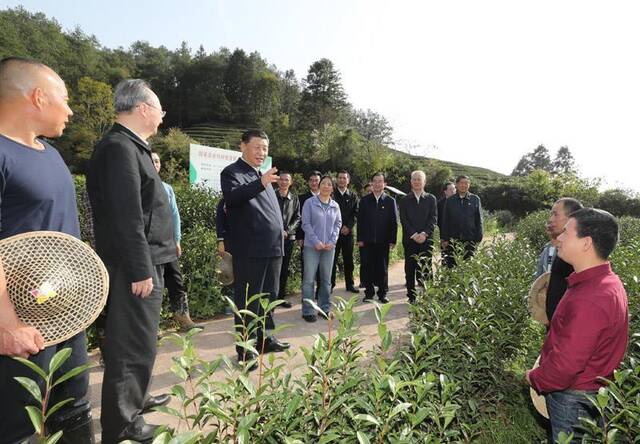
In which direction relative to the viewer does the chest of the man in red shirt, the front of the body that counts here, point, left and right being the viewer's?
facing to the left of the viewer

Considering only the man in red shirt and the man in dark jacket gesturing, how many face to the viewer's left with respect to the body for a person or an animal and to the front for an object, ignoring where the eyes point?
1

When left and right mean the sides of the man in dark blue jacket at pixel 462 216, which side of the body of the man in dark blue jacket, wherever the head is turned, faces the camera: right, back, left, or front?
front

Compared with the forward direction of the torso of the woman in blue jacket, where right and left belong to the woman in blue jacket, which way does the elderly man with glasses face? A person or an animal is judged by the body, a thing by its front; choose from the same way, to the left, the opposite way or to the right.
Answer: to the left

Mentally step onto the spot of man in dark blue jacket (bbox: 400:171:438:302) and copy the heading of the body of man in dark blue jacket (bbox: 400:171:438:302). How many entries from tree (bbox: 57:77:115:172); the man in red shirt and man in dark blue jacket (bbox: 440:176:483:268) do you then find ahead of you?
1

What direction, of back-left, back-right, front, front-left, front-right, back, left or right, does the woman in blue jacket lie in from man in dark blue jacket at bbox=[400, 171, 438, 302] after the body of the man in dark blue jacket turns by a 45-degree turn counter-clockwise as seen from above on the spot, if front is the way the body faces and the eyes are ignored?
right

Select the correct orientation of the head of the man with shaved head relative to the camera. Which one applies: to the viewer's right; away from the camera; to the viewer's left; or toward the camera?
to the viewer's right

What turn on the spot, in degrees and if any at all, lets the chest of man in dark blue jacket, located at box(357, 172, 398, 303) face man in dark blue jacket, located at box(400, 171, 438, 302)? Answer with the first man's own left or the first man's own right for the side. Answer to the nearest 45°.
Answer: approximately 90° to the first man's own left

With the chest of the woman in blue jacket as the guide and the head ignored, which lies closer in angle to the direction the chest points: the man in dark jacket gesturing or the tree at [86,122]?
the man in dark jacket gesturing

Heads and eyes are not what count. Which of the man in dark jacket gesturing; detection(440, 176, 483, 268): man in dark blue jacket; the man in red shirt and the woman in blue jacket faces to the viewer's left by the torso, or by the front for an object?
the man in red shirt

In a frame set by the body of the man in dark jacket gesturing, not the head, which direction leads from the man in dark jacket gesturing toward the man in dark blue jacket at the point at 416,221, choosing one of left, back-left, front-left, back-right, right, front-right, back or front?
left

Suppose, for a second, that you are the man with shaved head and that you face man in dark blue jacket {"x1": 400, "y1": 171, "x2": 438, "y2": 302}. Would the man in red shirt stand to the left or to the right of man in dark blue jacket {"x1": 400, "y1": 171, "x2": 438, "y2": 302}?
right

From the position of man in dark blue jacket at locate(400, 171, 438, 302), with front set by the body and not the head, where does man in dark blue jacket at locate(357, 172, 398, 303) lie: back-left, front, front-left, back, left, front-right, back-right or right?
right

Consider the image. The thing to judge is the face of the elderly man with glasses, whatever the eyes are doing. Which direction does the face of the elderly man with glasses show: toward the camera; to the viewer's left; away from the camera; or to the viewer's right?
to the viewer's right

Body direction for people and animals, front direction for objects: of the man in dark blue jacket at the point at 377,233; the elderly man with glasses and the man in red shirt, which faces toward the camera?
the man in dark blue jacket

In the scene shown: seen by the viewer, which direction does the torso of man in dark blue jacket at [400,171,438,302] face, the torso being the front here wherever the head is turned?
toward the camera

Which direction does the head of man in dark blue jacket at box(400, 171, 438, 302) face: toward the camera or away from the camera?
toward the camera

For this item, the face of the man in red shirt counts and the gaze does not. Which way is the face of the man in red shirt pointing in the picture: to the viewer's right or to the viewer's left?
to the viewer's left

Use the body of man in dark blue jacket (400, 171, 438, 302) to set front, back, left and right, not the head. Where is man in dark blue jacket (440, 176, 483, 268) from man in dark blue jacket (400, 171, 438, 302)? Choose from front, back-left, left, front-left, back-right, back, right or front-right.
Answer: back-left

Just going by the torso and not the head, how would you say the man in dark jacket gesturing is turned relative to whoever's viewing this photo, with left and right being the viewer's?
facing the viewer and to the right of the viewer
